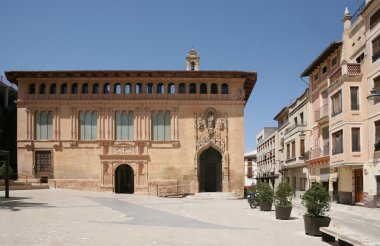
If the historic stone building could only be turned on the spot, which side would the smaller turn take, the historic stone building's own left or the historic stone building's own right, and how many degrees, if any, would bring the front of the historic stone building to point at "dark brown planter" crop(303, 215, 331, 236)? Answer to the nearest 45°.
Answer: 0° — it already faces it

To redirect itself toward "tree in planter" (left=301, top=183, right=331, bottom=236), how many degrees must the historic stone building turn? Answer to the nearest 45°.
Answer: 0° — it already faces it

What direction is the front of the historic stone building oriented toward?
toward the camera

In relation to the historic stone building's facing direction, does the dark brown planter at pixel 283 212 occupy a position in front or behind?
in front

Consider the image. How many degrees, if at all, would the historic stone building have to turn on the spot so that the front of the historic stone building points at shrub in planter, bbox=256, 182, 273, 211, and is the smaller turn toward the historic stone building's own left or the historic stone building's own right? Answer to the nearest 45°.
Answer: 0° — it already faces it

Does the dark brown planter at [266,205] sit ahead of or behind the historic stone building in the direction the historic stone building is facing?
ahead
